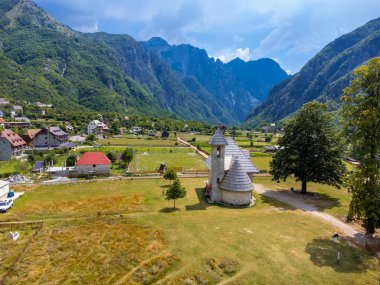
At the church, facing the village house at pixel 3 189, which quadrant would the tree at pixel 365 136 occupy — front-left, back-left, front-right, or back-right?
back-left

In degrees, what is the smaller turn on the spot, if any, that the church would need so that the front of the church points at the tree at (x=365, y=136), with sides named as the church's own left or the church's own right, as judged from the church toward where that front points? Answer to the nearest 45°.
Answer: approximately 135° to the church's own right

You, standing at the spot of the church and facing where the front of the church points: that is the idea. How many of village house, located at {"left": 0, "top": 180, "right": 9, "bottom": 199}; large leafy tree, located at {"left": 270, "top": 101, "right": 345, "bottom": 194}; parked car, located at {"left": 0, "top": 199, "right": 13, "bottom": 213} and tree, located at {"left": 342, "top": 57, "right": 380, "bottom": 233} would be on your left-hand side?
2

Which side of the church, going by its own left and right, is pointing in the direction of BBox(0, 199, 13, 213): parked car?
left

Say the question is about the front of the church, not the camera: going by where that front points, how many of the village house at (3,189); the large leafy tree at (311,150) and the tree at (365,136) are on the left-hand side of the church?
1

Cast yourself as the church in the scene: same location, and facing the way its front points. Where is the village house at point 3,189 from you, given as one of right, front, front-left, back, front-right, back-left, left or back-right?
left

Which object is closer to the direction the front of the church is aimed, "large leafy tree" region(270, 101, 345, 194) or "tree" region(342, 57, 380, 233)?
the large leafy tree

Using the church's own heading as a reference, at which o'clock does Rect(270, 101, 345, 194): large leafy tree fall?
The large leafy tree is roughly at 2 o'clock from the church.

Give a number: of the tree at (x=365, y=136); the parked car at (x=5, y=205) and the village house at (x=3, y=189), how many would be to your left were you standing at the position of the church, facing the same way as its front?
2

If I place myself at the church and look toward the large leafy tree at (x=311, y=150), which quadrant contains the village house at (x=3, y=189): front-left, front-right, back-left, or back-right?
back-left

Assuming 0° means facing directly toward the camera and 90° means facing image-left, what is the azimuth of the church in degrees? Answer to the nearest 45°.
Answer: approximately 180°
